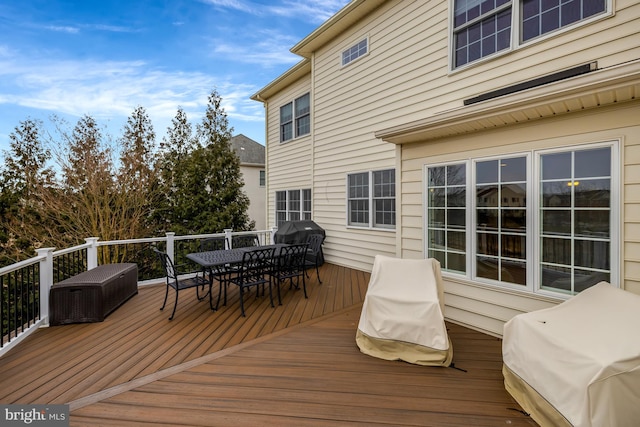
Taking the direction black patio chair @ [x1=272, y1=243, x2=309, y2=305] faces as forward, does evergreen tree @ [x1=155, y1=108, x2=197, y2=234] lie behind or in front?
in front

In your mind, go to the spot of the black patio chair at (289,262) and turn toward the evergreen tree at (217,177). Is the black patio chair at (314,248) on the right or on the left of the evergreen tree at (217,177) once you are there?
right

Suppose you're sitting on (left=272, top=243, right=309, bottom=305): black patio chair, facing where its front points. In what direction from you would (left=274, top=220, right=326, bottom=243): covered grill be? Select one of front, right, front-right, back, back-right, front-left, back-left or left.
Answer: front-right

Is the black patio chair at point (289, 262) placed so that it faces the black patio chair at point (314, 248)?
no

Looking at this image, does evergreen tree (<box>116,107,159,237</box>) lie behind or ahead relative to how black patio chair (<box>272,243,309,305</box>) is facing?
ahead

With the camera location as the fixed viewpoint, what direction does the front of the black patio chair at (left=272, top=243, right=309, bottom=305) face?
facing away from the viewer and to the left of the viewer

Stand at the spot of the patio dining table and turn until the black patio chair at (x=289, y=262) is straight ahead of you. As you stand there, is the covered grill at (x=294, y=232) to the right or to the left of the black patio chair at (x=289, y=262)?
left

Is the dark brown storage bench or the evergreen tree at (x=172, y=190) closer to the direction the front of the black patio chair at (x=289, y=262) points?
the evergreen tree

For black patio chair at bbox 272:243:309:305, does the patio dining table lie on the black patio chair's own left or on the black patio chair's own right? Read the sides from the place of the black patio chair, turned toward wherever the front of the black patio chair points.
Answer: on the black patio chair's own left

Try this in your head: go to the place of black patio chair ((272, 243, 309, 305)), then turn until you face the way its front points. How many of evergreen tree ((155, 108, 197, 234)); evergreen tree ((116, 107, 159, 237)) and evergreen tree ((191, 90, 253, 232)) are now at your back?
0

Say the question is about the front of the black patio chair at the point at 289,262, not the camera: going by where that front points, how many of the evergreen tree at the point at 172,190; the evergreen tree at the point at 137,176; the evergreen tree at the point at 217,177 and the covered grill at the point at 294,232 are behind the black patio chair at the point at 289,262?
0

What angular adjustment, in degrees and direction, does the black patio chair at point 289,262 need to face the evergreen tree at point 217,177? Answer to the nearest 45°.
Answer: approximately 45° to its right
